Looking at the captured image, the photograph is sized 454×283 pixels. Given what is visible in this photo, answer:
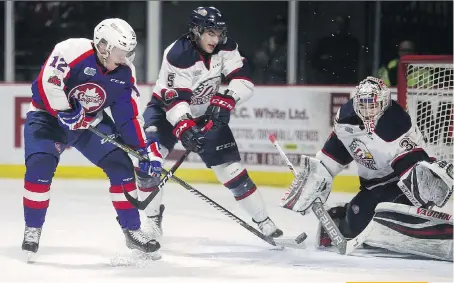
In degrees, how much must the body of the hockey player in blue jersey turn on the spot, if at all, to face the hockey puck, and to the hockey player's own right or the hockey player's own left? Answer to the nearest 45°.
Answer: approximately 45° to the hockey player's own left

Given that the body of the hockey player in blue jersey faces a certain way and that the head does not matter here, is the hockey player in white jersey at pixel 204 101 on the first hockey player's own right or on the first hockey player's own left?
on the first hockey player's own left

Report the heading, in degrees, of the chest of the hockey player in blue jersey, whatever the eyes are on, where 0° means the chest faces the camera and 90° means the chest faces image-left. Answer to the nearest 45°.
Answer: approximately 315°
